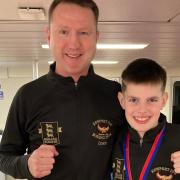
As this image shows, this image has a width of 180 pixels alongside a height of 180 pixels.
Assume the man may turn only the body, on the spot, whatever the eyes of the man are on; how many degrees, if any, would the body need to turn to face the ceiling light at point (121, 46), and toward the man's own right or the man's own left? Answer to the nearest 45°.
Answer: approximately 180°

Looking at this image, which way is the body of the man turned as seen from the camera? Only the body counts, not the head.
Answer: toward the camera

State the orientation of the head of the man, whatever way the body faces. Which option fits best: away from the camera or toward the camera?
toward the camera

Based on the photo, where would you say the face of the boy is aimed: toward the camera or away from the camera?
toward the camera
